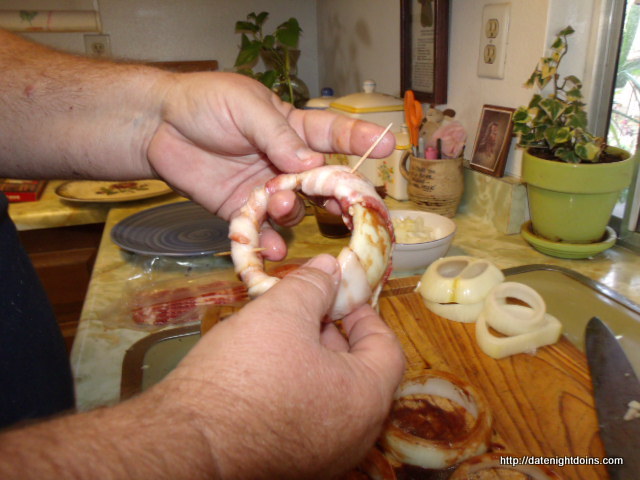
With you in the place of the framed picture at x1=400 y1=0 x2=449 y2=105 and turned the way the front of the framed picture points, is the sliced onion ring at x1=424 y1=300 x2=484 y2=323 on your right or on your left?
on your left
